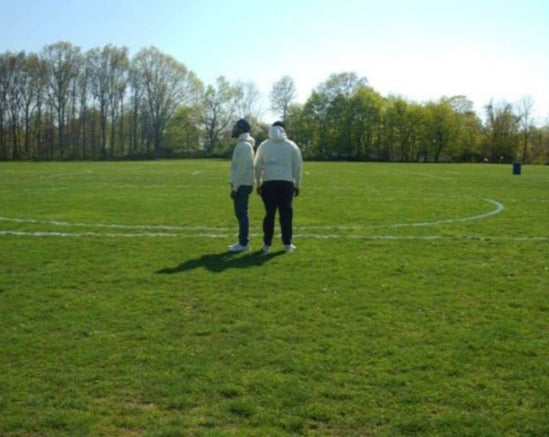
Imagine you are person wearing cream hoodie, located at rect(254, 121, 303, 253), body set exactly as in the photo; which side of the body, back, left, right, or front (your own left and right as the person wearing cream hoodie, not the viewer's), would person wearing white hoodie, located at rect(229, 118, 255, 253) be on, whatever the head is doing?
left

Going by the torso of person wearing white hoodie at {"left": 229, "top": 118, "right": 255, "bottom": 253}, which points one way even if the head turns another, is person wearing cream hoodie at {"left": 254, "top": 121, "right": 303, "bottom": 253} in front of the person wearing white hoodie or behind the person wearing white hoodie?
behind

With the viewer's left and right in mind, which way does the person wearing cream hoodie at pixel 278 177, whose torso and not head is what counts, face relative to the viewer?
facing away from the viewer
